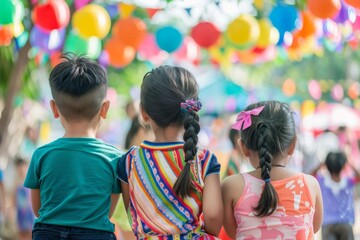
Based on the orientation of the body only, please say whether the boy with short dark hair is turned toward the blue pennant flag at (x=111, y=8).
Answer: yes

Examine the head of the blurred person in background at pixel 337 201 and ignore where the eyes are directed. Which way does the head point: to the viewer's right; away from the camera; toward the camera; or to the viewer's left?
away from the camera

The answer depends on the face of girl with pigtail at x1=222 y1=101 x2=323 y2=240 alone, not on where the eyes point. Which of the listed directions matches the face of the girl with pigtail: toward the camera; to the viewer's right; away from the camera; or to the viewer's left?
away from the camera

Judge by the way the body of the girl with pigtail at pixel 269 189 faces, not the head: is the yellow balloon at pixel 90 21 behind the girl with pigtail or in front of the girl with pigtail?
in front

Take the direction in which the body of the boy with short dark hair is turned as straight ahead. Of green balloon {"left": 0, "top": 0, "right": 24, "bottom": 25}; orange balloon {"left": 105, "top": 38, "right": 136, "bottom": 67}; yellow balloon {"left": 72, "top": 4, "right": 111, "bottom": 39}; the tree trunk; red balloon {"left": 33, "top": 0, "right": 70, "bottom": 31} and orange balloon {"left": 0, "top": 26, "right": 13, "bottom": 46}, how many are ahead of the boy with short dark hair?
6

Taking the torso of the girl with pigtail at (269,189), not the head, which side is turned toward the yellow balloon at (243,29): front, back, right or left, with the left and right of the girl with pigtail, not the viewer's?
front

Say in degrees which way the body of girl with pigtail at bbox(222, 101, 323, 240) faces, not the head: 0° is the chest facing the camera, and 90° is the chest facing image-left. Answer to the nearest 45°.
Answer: approximately 180°

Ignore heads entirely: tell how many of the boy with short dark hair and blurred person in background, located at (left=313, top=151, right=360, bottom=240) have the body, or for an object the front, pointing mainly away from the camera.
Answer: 2

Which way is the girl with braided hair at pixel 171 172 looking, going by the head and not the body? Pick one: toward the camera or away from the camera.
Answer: away from the camera

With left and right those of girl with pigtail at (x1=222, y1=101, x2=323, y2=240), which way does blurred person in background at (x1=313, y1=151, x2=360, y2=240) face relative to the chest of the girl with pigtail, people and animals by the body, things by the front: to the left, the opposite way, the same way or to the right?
the same way

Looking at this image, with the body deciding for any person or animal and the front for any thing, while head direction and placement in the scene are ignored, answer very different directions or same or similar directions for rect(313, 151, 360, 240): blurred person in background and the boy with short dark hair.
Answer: same or similar directions

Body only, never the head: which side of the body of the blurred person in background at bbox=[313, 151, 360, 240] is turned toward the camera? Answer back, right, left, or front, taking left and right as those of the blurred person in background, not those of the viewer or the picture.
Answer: back

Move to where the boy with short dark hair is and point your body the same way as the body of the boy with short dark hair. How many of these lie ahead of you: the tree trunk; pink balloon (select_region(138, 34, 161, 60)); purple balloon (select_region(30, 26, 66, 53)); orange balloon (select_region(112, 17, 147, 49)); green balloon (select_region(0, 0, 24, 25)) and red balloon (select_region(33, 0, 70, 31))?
6

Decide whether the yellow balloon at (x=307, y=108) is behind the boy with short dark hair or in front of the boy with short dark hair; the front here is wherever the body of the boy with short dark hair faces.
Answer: in front

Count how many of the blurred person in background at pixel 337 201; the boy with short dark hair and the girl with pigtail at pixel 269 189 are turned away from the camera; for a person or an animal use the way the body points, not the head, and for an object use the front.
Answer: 3
